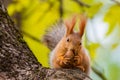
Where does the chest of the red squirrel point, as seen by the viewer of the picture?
toward the camera
